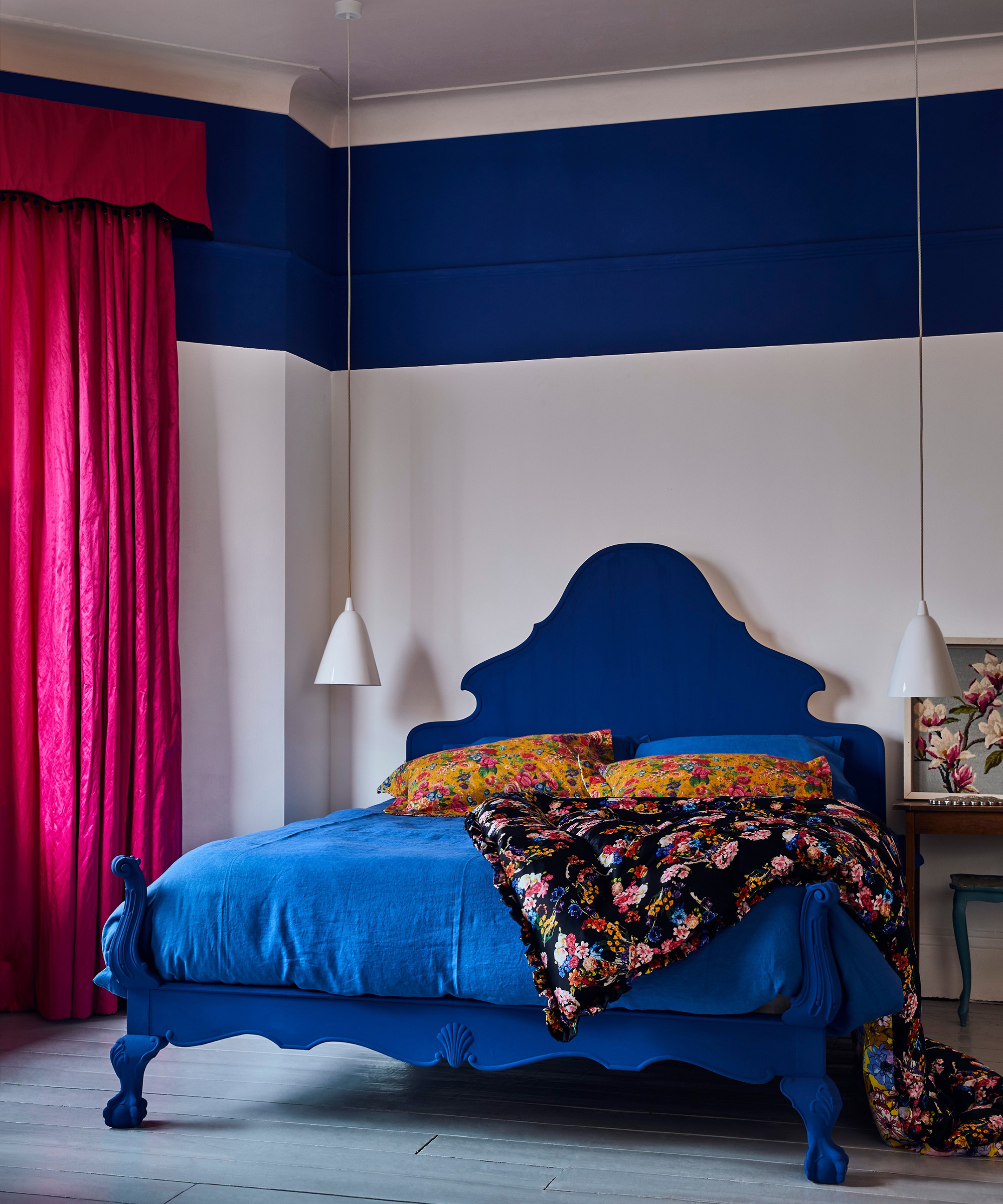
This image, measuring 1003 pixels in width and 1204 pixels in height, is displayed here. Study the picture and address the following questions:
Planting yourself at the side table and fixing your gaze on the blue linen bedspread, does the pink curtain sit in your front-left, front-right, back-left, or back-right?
front-right

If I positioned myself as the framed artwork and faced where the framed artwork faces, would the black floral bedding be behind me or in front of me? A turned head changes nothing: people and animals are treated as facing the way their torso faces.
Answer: in front

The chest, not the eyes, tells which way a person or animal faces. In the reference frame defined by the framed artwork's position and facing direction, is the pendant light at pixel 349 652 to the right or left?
on its right

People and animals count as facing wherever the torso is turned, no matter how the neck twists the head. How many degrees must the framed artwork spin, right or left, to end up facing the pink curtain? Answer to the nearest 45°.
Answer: approximately 45° to its right

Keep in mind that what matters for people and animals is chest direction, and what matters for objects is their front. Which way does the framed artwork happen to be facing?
toward the camera

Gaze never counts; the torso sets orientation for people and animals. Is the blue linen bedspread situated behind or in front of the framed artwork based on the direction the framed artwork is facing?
in front

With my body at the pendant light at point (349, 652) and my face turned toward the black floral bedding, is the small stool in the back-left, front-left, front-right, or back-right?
front-left

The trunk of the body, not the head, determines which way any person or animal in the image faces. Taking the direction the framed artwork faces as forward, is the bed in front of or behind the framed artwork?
in front

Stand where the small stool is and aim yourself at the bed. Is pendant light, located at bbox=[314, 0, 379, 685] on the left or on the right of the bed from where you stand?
right
